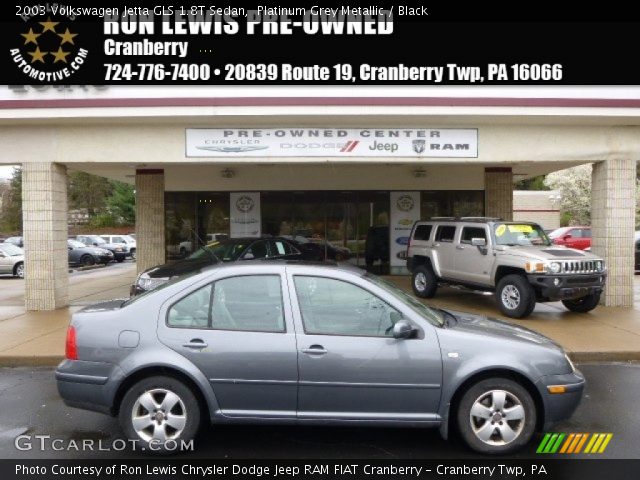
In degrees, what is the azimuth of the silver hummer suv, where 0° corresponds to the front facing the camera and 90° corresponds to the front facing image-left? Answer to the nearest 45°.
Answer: approximately 315°

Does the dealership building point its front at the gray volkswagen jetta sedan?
yes

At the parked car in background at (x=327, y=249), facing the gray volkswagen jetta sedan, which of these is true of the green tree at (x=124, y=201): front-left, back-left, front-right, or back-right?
back-right

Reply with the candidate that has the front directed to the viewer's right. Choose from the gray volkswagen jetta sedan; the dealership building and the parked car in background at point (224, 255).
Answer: the gray volkswagen jetta sedan

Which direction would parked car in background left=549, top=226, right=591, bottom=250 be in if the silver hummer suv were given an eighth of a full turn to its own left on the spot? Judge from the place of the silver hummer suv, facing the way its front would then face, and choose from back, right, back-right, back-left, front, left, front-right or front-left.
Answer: left

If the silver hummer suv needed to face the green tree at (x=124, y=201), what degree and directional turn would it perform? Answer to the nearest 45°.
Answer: approximately 180°

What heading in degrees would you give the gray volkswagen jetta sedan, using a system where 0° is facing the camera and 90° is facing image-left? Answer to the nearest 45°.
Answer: approximately 270°

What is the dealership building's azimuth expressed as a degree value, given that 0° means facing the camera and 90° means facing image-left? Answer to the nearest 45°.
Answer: approximately 0°

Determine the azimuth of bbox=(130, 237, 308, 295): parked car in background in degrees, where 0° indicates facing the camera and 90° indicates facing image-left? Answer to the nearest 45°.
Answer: approximately 45°

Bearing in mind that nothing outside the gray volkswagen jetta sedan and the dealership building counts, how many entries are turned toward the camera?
1
